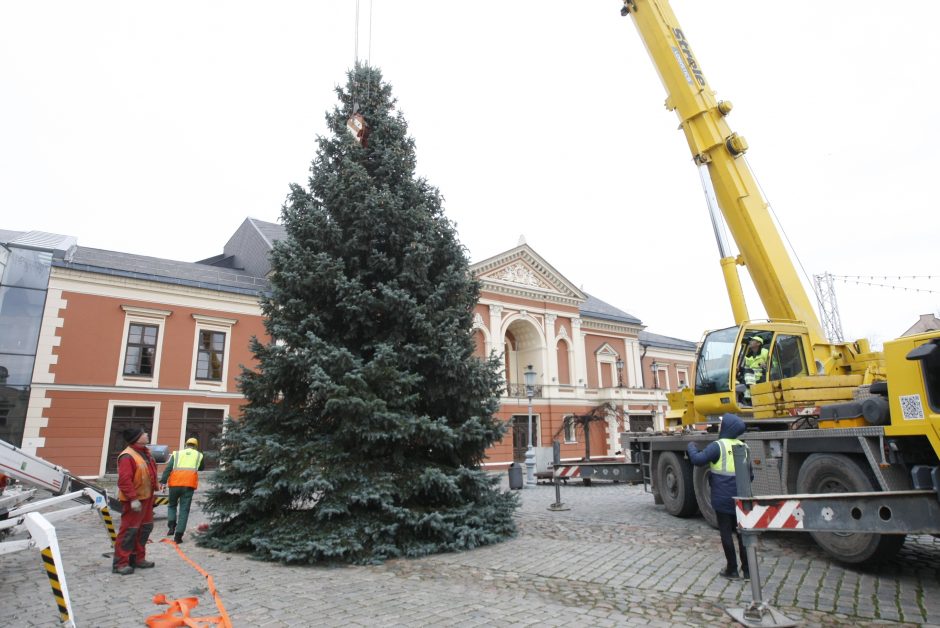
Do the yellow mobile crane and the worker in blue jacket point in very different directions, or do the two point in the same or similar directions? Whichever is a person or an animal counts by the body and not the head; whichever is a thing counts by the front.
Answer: very different directions

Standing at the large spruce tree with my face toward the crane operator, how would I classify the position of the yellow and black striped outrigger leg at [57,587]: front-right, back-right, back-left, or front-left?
back-right

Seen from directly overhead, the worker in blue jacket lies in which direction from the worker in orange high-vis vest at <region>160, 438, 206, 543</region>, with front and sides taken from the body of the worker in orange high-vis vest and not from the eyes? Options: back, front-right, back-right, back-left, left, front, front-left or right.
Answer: back-right

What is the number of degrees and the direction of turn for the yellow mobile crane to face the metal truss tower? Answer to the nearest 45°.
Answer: approximately 135° to its left

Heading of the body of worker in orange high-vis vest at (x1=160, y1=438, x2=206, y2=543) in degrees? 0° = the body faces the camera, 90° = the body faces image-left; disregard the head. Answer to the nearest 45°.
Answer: approximately 180°

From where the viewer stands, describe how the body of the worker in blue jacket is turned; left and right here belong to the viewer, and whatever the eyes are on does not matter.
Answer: facing away from the viewer and to the left of the viewer

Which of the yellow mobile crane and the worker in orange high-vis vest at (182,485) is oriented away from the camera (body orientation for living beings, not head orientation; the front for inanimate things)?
the worker in orange high-vis vest

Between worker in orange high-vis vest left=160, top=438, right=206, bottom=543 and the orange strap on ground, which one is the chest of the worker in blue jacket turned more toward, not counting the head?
the worker in orange high-vis vest

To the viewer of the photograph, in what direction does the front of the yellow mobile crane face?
facing the viewer and to the right of the viewer

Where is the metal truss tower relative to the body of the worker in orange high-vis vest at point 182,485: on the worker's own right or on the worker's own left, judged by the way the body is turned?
on the worker's own right

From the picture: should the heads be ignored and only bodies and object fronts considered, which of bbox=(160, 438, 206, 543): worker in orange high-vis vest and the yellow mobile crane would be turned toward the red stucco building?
the worker in orange high-vis vest

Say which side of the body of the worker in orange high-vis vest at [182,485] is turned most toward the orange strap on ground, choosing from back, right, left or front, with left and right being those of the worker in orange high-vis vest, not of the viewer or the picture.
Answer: back

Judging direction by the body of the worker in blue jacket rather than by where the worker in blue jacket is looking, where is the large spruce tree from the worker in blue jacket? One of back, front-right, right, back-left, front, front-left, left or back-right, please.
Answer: front-left

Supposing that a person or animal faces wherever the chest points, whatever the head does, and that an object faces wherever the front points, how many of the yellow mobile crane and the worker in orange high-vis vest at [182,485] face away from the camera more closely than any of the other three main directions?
1

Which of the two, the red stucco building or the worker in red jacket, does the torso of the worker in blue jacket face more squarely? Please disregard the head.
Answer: the red stucco building

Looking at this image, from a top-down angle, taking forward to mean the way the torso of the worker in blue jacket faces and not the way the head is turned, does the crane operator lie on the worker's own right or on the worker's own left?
on the worker's own right
